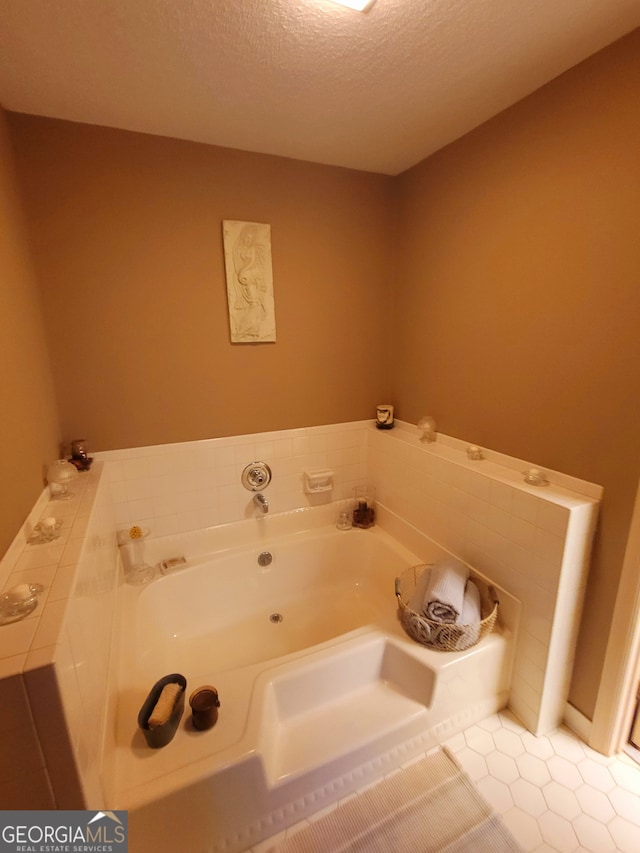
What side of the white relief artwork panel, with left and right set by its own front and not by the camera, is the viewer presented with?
front
